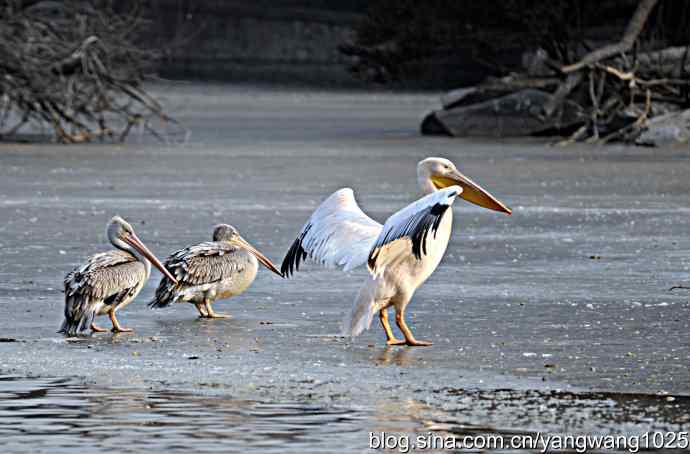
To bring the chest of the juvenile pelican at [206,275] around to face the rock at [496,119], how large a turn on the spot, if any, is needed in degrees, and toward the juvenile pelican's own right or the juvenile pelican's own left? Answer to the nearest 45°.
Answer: approximately 90° to the juvenile pelican's own left

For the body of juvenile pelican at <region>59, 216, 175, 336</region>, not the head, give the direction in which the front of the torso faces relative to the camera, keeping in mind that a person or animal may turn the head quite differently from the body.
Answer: to the viewer's right

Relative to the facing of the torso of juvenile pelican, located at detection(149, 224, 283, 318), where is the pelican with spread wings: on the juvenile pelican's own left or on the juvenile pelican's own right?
on the juvenile pelican's own right

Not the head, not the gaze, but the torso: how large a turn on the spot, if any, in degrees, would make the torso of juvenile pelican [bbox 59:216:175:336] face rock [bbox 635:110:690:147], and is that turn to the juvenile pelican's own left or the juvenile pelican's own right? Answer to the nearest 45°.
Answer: approximately 45° to the juvenile pelican's own left

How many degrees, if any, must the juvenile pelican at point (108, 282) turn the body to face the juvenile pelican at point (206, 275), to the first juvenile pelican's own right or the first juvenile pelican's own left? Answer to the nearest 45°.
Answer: approximately 45° to the first juvenile pelican's own left

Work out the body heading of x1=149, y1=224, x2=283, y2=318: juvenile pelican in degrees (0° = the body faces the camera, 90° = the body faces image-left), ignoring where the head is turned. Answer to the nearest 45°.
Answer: approximately 270°

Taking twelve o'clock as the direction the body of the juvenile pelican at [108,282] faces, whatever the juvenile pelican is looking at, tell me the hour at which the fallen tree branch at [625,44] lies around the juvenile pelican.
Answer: The fallen tree branch is roughly at 10 o'clock from the juvenile pelican.

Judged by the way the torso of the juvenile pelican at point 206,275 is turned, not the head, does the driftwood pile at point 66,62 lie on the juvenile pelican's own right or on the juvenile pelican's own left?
on the juvenile pelican's own left

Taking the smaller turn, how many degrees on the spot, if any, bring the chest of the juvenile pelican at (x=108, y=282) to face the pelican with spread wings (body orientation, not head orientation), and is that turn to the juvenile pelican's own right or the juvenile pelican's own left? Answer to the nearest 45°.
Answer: approximately 45° to the juvenile pelican's own right

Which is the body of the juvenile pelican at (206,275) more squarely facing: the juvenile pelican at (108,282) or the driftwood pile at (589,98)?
the driftwood pile

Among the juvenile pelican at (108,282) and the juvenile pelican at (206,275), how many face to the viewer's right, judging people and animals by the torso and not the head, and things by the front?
2

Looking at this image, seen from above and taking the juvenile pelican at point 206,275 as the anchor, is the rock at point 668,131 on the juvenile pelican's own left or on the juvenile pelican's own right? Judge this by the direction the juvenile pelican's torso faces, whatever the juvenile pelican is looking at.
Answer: on the juvenile pelican's own left

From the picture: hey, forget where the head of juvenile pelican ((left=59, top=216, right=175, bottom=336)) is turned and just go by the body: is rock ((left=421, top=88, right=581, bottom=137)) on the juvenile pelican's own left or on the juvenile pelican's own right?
on the juvenile pelican's own left
